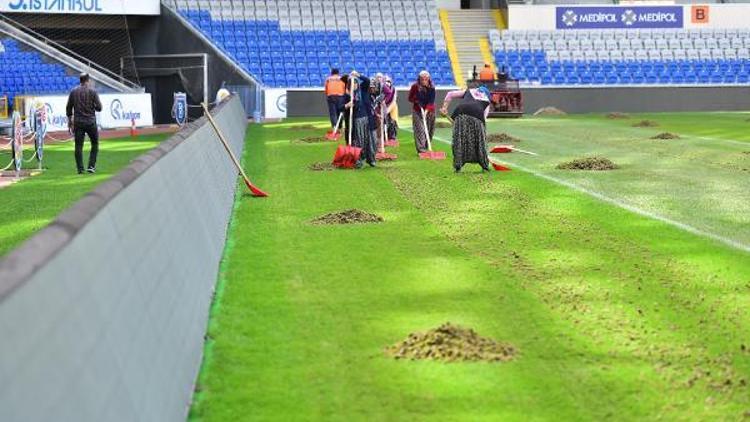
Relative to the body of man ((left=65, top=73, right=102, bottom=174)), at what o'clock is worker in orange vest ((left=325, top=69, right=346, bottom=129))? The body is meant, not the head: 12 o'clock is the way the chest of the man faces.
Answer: The worker in orange vest is roughly at 1 o'clock from the man.

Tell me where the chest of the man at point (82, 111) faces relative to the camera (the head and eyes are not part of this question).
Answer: away from the camera

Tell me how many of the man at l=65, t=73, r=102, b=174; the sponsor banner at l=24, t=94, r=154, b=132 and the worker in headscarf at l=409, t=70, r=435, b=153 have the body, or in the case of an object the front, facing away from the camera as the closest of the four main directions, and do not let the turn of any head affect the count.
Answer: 1

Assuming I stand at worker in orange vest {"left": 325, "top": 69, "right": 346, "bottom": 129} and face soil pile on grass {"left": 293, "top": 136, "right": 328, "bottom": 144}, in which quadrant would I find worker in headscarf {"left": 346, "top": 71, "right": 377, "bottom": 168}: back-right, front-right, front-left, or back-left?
front-left

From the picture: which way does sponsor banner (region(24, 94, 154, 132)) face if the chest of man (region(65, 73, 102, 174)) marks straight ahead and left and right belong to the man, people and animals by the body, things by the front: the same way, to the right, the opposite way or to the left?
the opposite way

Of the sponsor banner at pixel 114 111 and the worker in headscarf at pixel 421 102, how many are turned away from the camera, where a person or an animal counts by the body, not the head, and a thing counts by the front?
0

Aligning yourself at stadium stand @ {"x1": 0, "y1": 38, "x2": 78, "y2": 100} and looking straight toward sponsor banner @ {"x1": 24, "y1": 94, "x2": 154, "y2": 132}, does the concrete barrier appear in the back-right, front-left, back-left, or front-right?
front-right

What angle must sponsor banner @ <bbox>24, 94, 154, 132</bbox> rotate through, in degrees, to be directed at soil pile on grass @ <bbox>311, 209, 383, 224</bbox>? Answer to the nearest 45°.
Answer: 0° — it already faces it

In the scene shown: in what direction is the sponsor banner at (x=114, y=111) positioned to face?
toward the camera

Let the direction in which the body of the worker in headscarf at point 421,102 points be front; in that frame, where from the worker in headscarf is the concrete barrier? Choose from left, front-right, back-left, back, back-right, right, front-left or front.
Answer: front

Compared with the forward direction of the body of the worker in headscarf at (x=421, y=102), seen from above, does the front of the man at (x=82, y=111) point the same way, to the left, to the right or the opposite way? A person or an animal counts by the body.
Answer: the opposite way

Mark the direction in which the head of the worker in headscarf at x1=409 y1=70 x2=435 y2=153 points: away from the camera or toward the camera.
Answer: toward the camera

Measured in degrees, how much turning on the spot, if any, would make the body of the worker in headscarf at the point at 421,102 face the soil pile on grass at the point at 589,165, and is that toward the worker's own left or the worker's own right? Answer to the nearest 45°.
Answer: approximately 45° to the worker's own left

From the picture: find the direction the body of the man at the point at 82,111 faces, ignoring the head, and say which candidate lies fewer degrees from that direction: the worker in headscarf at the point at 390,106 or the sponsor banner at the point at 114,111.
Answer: the sponsor banner

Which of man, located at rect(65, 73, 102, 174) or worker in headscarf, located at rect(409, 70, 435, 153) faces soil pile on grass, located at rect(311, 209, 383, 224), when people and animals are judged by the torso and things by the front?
the worker in headscarf

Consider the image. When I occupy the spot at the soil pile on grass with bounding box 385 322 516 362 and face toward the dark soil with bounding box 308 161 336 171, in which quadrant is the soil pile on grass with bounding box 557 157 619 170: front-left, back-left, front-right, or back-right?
front-right

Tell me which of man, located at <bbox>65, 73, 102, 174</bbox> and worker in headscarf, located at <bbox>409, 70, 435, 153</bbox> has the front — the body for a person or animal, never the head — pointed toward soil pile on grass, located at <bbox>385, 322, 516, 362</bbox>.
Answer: the worker in headscarf
